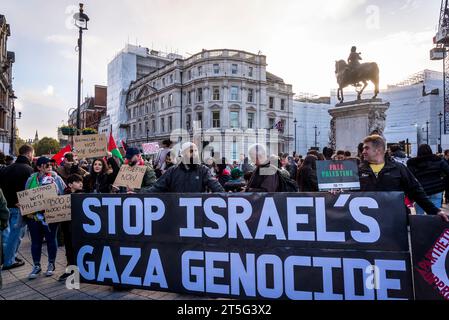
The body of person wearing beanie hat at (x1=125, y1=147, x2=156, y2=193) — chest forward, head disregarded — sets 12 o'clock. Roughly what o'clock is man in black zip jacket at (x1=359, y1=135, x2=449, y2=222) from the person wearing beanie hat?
The man in black zip jacket is roughly at 9 o'clock from the person wearing beanie hat.

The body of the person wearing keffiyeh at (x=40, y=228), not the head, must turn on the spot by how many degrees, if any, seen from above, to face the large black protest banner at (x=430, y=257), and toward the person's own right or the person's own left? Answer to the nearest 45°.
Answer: approximately 45° to the person's own left

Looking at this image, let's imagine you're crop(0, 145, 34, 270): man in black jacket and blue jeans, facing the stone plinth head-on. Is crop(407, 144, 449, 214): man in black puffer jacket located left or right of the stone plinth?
right

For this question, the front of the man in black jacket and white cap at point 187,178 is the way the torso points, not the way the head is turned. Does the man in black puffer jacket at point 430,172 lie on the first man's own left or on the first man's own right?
on the first man's own left

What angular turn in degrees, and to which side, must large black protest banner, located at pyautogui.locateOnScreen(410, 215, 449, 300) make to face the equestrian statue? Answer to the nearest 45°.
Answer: approximately 180°
